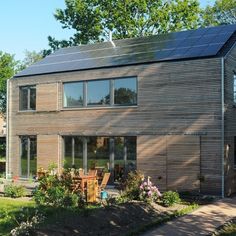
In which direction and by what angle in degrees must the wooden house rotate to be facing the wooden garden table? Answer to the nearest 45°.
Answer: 0° — it already faces it

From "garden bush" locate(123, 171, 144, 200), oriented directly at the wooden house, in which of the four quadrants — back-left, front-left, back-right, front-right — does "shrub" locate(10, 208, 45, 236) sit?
back-left

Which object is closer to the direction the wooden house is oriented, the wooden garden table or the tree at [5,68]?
the wooden garden table

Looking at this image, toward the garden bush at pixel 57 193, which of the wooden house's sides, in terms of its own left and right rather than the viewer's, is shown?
front

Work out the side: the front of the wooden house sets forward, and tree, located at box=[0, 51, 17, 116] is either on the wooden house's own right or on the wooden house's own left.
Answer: on the wooden house's own right

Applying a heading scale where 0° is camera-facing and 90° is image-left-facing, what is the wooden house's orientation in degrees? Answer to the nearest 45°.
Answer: approximately 45°

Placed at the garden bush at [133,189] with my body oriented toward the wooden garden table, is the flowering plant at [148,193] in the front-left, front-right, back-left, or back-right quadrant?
back-left

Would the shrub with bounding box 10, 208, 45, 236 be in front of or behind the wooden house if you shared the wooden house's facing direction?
in front

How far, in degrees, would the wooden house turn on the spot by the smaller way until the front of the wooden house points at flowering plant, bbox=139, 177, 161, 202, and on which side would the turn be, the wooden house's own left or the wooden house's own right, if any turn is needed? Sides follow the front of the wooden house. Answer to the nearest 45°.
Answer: approximately 45° to the wooden house's own left

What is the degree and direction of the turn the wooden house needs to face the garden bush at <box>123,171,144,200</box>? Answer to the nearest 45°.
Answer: approximately 45° to its left

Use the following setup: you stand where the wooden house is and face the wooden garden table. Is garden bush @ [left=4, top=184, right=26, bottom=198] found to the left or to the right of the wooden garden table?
right

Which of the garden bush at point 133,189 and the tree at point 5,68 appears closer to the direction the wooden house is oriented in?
the garden bush

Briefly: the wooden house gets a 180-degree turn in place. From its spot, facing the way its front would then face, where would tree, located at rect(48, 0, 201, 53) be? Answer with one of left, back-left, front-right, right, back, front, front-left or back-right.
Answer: front-left
